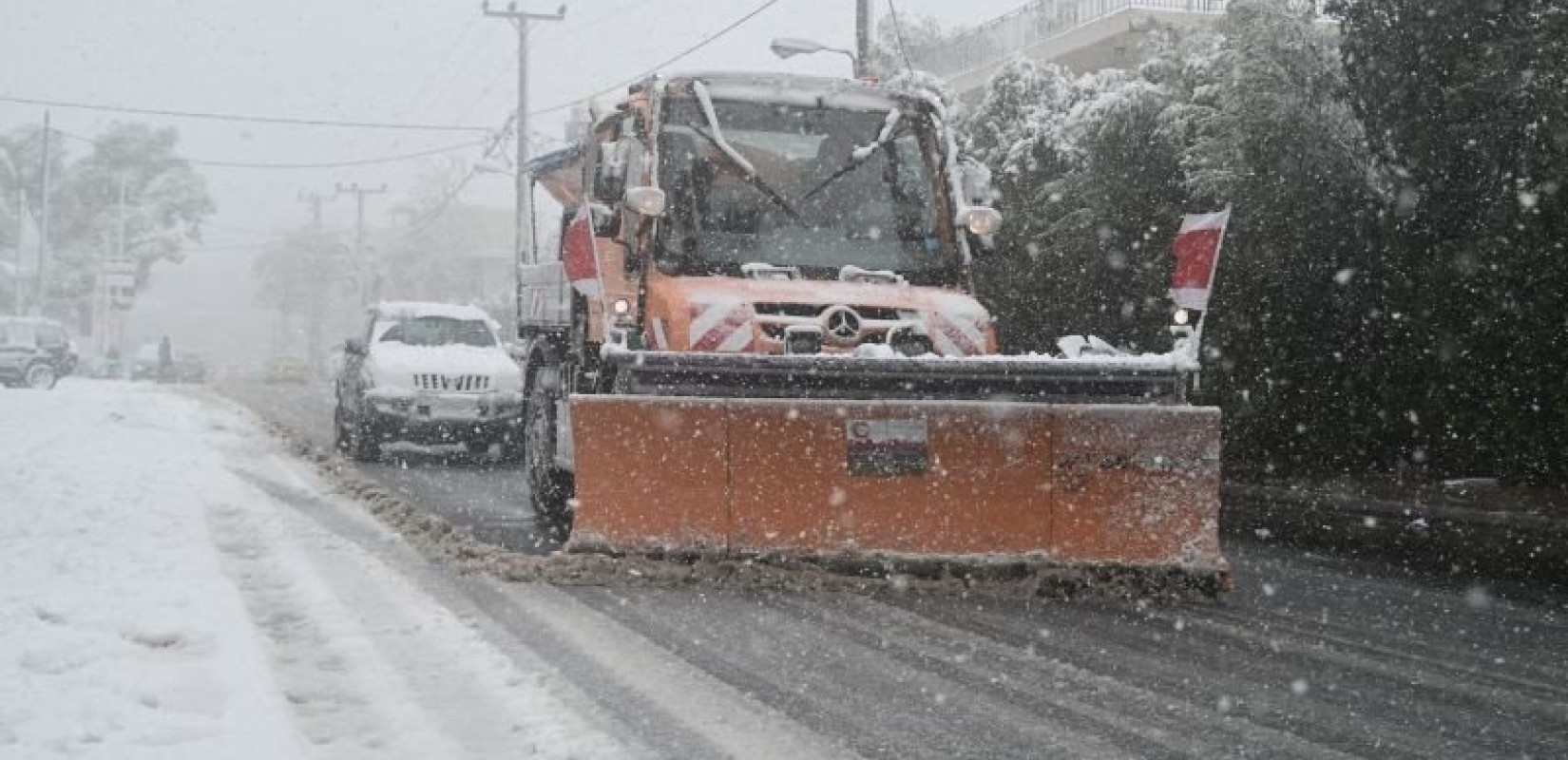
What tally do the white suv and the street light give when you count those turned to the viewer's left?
1

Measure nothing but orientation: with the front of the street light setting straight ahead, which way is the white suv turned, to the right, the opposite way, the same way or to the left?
to the left

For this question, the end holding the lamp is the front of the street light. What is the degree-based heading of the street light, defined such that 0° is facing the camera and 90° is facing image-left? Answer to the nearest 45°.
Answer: approximately 90°

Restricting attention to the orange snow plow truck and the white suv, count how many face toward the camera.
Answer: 2

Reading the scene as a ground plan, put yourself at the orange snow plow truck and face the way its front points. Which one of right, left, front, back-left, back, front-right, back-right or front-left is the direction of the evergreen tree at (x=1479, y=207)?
back-left

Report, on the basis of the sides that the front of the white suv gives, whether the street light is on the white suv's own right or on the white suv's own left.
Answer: on the white suv's own left

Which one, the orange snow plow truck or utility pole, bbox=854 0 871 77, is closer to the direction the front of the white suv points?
the orange snow plow truck

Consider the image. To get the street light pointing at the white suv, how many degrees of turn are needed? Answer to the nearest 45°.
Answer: approximately 45° to its left
